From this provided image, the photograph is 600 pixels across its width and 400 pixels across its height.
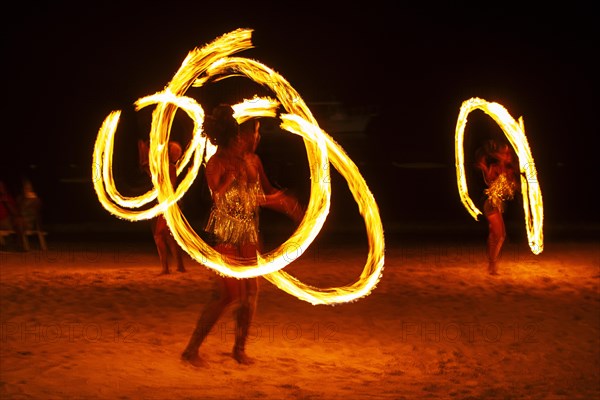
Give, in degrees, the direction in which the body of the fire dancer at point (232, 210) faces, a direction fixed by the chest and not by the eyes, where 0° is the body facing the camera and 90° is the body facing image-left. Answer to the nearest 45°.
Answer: approximately 315°

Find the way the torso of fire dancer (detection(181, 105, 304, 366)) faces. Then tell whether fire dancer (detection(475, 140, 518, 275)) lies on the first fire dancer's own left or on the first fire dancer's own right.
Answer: on the first fire dancer's own left

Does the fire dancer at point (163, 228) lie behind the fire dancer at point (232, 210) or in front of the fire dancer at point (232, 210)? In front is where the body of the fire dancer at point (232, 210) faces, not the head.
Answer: behind
